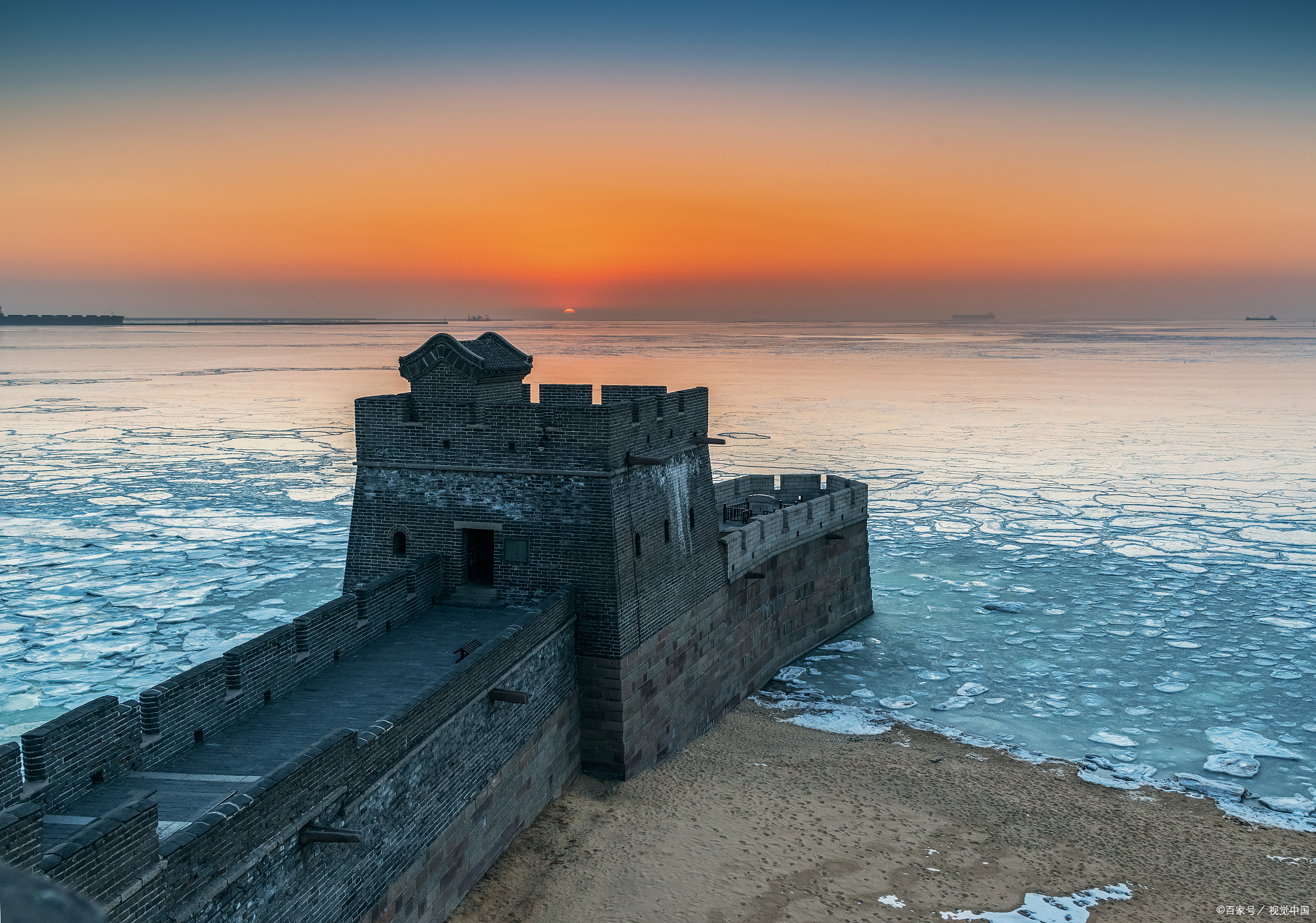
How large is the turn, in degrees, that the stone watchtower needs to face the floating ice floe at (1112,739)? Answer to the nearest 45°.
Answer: approximately 135° to its left

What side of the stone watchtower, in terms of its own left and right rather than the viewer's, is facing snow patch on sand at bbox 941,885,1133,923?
left

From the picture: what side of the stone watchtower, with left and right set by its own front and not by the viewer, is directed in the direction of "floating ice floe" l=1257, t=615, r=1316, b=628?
left

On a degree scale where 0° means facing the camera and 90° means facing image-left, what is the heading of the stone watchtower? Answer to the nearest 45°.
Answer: approximately 45°

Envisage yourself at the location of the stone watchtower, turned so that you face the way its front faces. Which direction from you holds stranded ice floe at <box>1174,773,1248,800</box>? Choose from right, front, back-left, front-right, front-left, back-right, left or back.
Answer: back-left

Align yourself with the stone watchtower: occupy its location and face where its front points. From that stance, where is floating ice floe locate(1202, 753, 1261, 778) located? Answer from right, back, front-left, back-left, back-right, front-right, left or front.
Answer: back-left

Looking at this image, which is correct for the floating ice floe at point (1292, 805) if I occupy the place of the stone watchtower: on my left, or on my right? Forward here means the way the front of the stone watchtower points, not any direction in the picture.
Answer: on my left

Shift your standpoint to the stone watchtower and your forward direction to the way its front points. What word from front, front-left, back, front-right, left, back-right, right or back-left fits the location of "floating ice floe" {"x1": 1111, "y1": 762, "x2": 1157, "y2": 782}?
back-left
